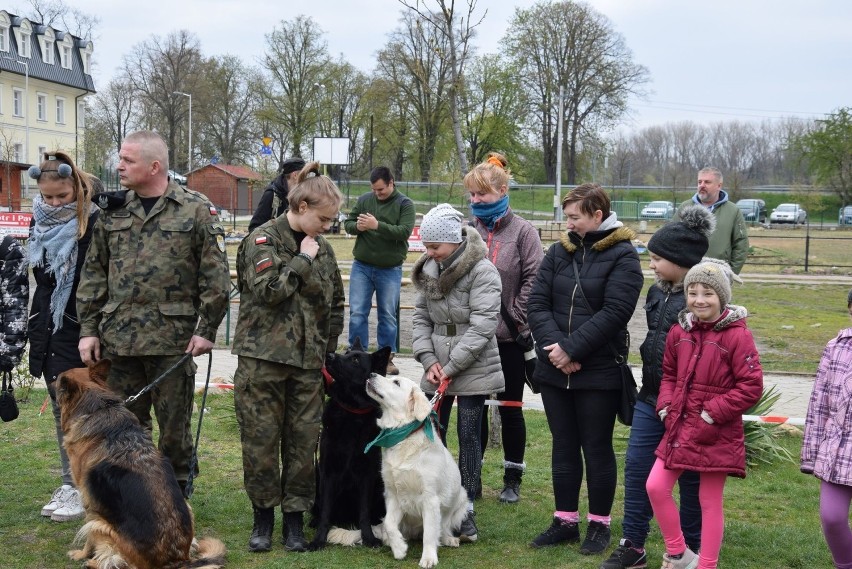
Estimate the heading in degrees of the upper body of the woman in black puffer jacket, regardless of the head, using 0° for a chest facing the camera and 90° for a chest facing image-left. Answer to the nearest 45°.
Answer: approximately 45°

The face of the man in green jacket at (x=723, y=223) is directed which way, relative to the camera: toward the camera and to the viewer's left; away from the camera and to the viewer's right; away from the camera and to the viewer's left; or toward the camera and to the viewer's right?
toward the camera and to the viewer's left

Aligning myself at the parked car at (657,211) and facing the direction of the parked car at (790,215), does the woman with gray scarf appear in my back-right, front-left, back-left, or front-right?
back-right

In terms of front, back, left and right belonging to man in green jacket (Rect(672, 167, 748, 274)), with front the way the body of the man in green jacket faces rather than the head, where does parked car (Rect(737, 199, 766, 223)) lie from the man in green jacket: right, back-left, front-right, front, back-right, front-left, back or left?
back-right

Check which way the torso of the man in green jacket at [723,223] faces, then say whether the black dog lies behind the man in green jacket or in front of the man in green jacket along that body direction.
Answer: in front

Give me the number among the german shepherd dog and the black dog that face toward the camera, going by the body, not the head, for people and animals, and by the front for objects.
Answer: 1

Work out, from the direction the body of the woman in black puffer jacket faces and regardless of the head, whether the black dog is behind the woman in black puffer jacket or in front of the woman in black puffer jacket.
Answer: in front

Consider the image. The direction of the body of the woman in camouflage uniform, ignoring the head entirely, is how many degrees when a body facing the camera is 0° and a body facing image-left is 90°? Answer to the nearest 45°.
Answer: approximately 315°

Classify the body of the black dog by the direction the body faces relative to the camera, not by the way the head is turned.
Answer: toward the camera

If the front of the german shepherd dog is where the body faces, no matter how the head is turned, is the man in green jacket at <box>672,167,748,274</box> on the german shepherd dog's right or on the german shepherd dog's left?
on the german shepherd dog's right

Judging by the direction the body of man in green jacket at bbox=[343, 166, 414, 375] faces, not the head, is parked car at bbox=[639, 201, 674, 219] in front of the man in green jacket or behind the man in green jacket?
behind

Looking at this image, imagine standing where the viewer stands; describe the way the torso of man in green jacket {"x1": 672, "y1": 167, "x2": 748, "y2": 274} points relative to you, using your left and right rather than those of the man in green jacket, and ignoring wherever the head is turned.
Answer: facing the viewer and to the left of the viewer
